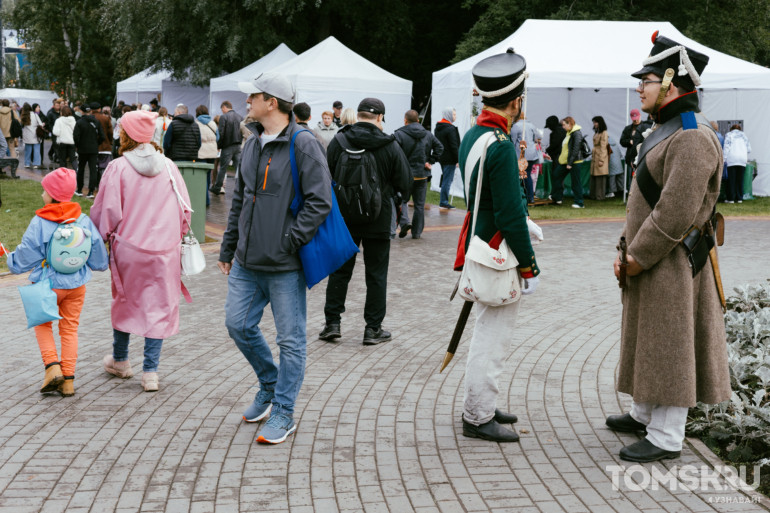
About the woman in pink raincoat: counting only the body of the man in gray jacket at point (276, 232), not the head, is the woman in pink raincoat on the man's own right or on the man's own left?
on the man's own right

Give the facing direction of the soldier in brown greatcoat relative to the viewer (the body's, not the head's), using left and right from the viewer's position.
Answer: facing to the left of the viewer

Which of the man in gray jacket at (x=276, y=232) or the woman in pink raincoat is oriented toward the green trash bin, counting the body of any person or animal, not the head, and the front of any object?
the woman in pink raincoat

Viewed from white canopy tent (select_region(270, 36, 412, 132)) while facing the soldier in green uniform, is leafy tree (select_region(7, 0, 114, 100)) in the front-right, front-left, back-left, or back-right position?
back-right

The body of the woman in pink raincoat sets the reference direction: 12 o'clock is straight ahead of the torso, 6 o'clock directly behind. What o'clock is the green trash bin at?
The green trash bin is roughly at 12 o'clock from the woman in pink raincoat.

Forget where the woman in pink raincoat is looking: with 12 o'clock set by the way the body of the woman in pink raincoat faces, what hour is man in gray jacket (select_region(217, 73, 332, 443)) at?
The man in gray jacket is roughly at 5 o'clock from the woman in pink raincoat.

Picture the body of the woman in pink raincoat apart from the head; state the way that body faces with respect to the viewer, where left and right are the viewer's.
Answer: facing away from the viewer

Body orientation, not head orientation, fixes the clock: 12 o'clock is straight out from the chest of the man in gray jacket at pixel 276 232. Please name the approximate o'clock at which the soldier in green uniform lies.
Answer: The soldier in green uniform is roughly at 8 o'clock from the man in gray jacket.

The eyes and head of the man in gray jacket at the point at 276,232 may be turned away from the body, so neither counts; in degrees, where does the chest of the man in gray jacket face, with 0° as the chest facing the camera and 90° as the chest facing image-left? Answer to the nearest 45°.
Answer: approximately 45°

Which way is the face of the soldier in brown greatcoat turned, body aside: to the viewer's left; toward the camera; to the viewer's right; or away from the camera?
to the viewer's left

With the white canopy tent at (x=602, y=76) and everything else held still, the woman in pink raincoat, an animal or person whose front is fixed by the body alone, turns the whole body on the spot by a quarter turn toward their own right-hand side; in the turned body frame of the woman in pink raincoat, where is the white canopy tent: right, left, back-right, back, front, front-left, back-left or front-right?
front-left

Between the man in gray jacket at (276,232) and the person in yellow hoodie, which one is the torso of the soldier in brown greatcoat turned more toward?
the man in gray jacket

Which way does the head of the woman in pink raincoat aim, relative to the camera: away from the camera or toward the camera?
away from the camera
